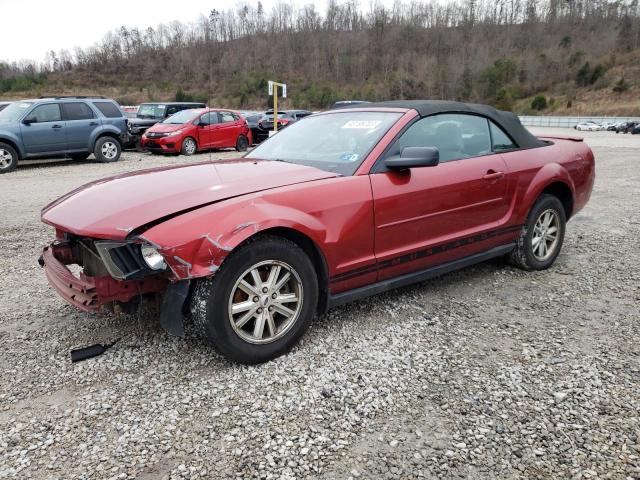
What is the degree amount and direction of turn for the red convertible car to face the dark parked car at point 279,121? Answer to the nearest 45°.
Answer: approximately 135° to its right

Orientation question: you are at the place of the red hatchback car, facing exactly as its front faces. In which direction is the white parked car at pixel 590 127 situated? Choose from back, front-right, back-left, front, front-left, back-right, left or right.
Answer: back

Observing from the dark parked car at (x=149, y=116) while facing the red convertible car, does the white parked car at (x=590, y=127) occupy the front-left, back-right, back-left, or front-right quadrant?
back-left

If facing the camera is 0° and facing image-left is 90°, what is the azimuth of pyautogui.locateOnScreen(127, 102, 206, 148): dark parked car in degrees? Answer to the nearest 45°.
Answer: approximately 45°

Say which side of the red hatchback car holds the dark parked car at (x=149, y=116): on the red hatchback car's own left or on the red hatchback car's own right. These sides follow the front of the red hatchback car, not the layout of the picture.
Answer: on the red hatchback car's own right

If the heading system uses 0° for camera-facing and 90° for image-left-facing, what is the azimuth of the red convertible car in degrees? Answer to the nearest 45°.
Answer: approximately 45°

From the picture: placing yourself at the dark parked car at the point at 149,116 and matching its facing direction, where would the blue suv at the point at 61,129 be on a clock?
The blue suv is roughly at 11 o'clock from the dark parked car.

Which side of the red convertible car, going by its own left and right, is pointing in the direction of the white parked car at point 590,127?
back

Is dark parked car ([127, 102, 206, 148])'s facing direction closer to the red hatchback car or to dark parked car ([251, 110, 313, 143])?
the red hatchback car
